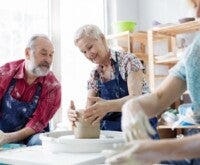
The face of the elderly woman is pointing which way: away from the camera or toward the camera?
toward the camera

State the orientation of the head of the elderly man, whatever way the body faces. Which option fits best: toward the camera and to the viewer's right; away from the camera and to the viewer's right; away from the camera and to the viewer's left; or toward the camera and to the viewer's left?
toward the camera and to the viewer's right

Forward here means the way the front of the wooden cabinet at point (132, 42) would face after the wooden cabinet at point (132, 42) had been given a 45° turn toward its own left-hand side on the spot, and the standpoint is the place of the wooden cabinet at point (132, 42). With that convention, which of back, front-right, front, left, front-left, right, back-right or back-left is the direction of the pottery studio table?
front

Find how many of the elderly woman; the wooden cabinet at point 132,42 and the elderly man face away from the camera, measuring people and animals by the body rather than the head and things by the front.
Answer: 0

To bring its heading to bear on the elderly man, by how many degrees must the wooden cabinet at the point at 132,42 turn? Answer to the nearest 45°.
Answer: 0° — it already faces them

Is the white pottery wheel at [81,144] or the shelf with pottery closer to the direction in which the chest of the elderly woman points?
the white pottery wheel

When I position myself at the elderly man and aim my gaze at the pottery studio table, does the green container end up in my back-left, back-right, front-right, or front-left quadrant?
back-left

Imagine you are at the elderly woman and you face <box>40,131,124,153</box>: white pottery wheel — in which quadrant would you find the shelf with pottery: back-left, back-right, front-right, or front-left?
back-left

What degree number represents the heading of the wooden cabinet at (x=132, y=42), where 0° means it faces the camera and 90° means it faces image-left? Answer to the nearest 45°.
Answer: approximately 45°

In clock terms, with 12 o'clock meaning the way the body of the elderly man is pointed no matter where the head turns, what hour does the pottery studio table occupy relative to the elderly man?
The pottery studio table is roughly at 12 o'clock from the elderly man.

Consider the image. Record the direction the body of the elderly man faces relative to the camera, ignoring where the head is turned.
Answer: toward the camera

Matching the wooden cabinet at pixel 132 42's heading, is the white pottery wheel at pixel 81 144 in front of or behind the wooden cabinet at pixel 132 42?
in front

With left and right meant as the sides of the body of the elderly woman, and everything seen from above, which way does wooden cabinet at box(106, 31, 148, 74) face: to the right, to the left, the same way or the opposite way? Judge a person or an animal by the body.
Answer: the same way

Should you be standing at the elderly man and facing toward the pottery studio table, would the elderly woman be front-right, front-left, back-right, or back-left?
front-left
